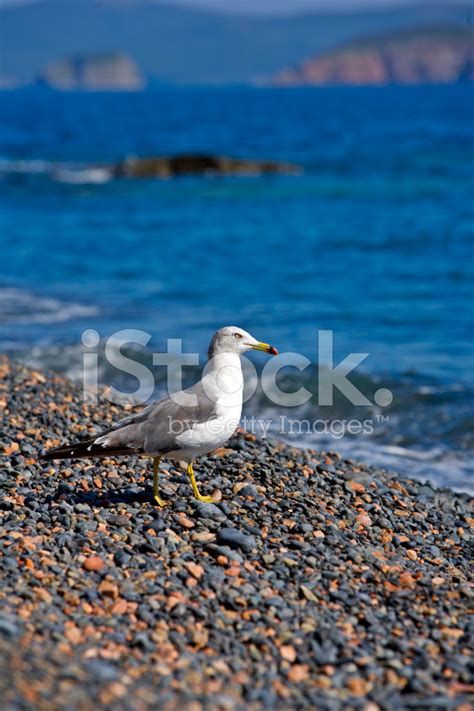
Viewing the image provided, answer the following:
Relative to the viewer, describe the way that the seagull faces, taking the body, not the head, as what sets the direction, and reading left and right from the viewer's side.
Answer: facing to the right of the viewer

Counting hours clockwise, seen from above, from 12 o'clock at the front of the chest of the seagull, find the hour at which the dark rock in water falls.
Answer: The dark rock in water is roughly at 9 o'clock from the seagull.
